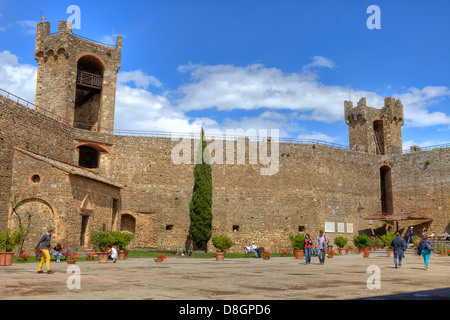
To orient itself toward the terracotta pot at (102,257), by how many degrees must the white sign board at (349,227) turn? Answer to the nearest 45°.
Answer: approximately 45° to its right

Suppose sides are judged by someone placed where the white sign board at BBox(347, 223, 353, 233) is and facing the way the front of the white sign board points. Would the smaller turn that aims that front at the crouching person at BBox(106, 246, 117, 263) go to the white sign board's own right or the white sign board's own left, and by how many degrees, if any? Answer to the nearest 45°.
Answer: approximately 45° to the white sign board's own right

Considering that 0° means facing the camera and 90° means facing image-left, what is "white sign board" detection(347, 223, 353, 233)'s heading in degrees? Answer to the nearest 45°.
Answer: approximately 0°

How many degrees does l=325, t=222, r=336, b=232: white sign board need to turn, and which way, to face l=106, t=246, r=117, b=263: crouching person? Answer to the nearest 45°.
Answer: approximately 45° to its right

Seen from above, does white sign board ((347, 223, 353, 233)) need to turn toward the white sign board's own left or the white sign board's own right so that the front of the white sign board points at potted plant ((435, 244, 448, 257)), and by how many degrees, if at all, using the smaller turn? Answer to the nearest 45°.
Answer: approximately 45° to the white sign board's own left

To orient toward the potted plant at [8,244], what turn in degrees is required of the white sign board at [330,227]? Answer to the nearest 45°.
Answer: approximately 45° to its right

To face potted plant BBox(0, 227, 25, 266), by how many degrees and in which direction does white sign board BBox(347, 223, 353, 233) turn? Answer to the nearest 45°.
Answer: approximately 45° to its right

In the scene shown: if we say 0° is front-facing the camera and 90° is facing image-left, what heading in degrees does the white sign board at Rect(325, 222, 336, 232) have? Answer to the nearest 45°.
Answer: approximately 0°

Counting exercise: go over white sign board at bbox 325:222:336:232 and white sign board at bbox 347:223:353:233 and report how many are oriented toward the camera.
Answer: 2
